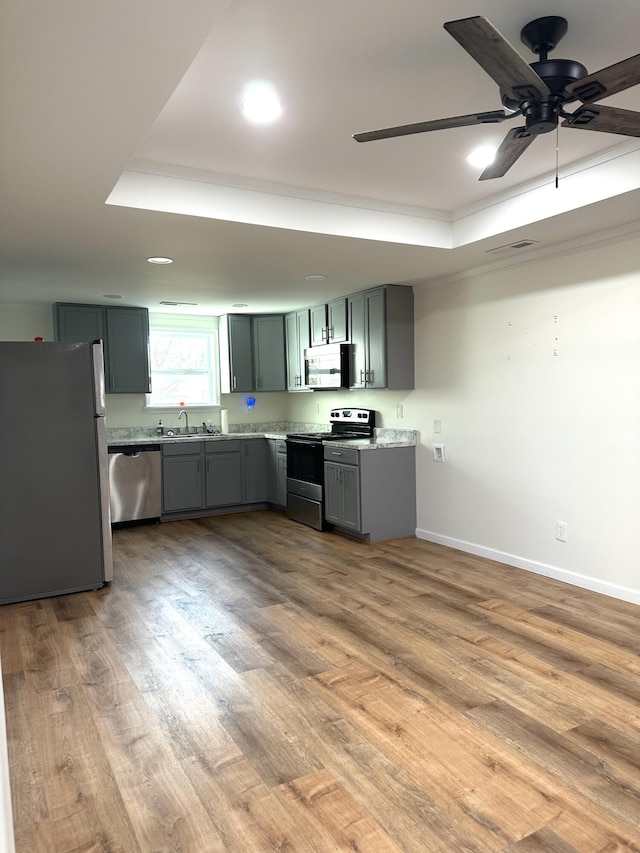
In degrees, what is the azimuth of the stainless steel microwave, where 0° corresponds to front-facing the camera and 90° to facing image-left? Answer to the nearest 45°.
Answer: approximately 45°

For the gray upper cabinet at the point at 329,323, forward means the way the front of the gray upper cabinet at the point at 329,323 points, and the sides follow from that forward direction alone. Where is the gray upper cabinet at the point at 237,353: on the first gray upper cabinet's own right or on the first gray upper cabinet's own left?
on the first gray upper cabinet's own right

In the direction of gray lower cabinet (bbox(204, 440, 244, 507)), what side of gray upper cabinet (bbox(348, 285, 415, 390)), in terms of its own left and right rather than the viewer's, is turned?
right

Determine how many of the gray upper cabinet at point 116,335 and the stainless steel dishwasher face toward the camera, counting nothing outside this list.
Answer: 2

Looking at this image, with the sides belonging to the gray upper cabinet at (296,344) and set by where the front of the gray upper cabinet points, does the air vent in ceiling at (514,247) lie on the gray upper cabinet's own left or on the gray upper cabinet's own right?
on the gray upper cabinet's own left

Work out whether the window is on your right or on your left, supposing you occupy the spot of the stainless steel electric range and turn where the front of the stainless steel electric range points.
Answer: on your right

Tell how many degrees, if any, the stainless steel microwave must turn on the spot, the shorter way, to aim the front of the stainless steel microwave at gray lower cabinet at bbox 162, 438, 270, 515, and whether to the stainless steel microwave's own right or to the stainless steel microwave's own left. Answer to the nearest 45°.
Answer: approximately 45° to the stainless steel microwave's own right

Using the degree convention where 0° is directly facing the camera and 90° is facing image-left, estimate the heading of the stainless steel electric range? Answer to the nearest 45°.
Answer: approximately 45°

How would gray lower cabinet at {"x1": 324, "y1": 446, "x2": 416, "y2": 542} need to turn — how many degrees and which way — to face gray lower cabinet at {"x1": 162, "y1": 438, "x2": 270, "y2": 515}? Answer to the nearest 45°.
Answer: approximately 90° to its right

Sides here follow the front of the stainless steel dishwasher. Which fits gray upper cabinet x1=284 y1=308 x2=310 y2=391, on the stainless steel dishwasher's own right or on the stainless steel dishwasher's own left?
on the stainless steel dishwasher's own left
